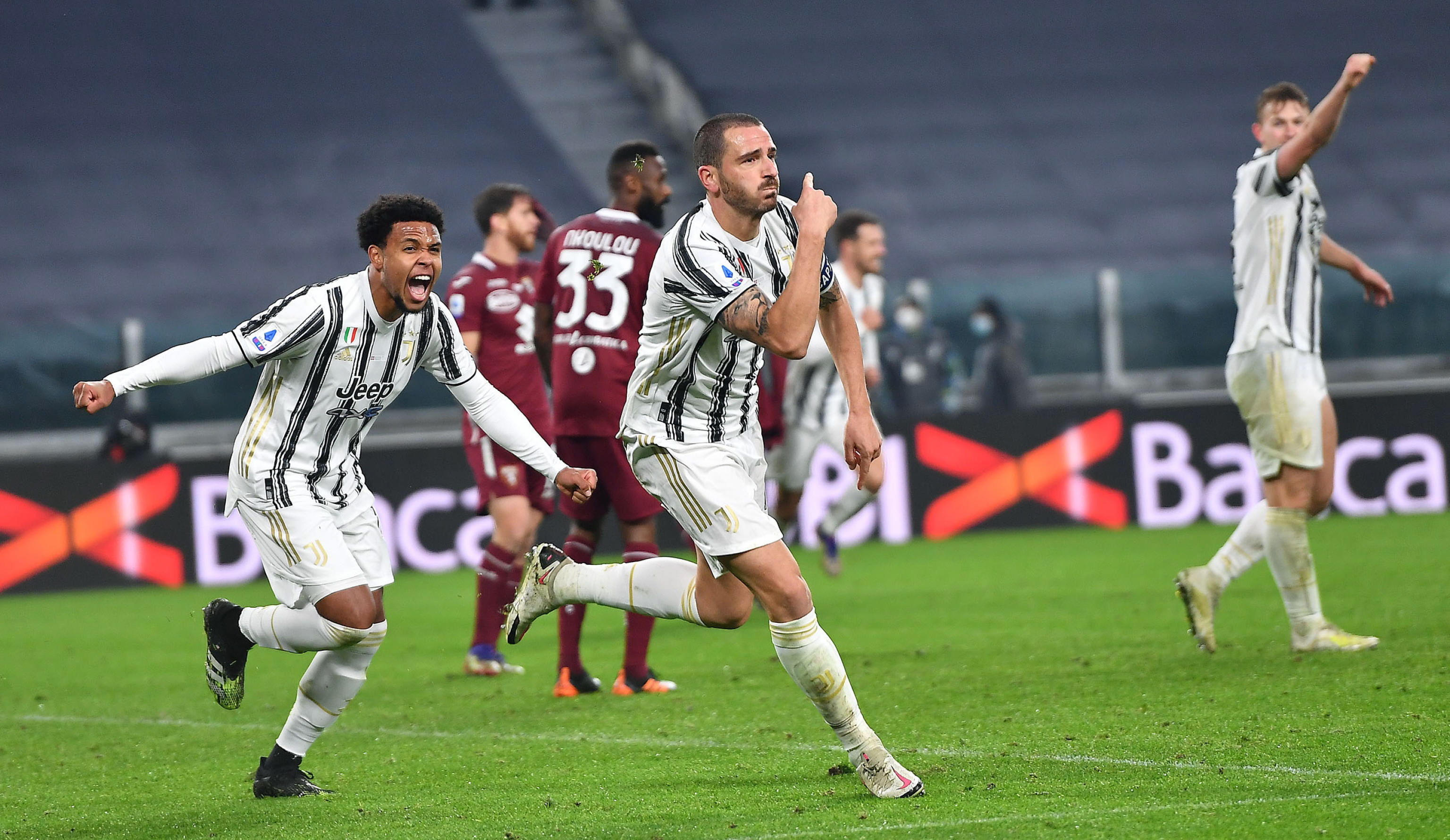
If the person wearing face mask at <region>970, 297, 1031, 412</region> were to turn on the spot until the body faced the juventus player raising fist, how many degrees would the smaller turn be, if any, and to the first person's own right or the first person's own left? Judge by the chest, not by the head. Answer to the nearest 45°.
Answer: approximately 45° to the first person's own left

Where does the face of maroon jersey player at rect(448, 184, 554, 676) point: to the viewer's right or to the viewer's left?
to the viewer's right

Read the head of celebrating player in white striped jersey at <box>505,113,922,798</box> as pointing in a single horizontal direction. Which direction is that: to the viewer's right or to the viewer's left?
to the viewer's right

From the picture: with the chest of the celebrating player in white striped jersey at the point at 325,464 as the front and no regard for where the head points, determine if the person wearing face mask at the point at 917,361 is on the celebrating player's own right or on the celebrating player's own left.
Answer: on the celebrating player's own left

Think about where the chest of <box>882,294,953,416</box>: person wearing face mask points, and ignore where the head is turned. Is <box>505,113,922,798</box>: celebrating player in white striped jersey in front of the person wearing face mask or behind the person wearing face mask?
in front

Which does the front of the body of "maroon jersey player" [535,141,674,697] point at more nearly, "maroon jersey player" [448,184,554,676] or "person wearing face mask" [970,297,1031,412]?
the person wearing face mask

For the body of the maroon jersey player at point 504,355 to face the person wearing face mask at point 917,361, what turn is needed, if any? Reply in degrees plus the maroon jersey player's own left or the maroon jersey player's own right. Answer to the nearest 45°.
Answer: approximately 90° to the maroon jersey player's own left

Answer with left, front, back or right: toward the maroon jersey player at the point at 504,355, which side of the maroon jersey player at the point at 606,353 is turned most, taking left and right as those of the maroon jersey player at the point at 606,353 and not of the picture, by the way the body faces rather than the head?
left
